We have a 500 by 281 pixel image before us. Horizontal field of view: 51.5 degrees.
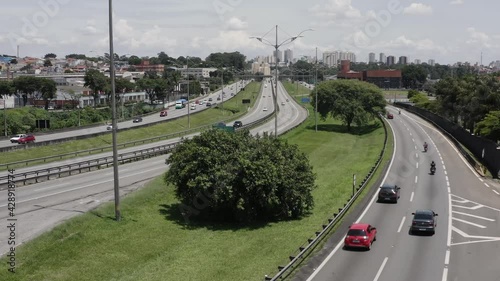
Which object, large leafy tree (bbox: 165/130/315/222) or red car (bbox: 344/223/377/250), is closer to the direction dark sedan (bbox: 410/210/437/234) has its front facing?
the large leafy tree

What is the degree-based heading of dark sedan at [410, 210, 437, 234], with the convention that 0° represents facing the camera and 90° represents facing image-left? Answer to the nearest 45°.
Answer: approximately 180°

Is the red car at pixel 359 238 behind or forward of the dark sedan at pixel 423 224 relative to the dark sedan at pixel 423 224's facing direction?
behind

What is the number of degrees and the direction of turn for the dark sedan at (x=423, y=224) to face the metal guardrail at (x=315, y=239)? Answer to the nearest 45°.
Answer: approximately 135° to its left

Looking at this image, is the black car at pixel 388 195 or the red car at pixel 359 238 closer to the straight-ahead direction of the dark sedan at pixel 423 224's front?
the black car

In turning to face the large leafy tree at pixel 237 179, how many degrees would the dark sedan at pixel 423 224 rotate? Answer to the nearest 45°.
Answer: approximately 90° to its left

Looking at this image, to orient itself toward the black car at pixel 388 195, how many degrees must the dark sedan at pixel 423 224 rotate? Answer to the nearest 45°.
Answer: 0° — it already faces it
